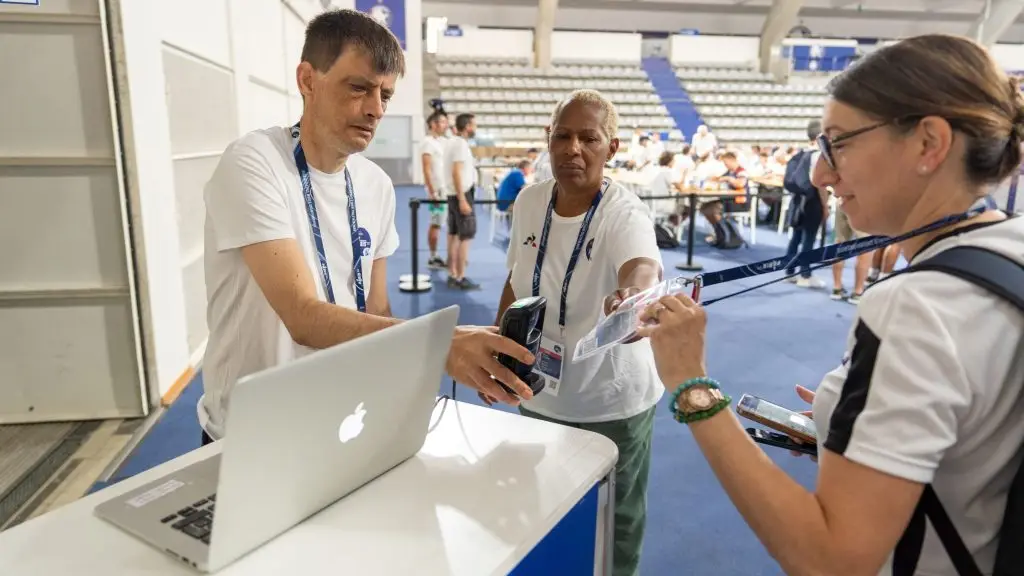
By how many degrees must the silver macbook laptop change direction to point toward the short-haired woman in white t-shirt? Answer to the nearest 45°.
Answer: approximately 90° to its right

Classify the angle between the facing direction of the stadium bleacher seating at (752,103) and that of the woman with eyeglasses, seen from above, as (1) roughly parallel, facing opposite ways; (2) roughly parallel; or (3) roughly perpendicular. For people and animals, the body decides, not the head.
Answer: roughly perpendicular

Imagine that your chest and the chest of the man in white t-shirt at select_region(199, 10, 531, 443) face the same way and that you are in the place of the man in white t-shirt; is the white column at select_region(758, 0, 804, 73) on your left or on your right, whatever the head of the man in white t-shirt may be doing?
on your left

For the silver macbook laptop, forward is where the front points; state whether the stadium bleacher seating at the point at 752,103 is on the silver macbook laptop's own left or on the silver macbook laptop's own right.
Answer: on the silver macbook laptop's own right

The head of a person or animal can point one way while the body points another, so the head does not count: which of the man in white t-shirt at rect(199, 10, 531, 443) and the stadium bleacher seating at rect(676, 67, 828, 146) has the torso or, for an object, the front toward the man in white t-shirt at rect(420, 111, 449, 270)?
the stadium bleacher seating

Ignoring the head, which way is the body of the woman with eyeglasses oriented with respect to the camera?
to the viewer's left

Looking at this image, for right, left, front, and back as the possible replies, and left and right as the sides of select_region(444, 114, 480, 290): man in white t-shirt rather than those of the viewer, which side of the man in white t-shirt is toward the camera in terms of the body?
right

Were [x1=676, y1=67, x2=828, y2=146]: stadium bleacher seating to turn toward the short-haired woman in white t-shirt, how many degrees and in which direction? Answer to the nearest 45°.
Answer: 0° — it already faces them

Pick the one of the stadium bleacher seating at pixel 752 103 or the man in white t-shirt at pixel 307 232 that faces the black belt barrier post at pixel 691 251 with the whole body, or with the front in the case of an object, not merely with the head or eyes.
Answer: the stadium bleacher seating
